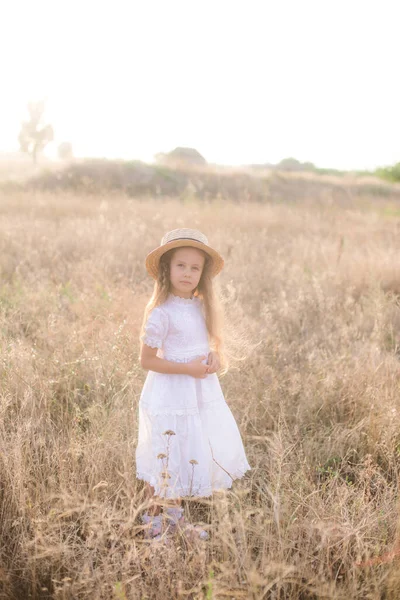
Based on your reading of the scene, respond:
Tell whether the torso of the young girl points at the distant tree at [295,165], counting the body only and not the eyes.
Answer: no

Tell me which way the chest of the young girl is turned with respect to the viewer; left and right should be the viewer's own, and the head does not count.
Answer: facing the viewer and to the right of the viewer

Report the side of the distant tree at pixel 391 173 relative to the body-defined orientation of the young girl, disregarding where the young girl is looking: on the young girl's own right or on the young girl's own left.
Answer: on the young girl's own left

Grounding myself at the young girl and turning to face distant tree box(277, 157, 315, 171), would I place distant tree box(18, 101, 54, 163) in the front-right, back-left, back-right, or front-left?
front-left

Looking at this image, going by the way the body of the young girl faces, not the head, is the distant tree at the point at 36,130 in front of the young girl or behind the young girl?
behind

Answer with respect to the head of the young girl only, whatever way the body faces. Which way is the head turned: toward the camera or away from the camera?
toward the camera
